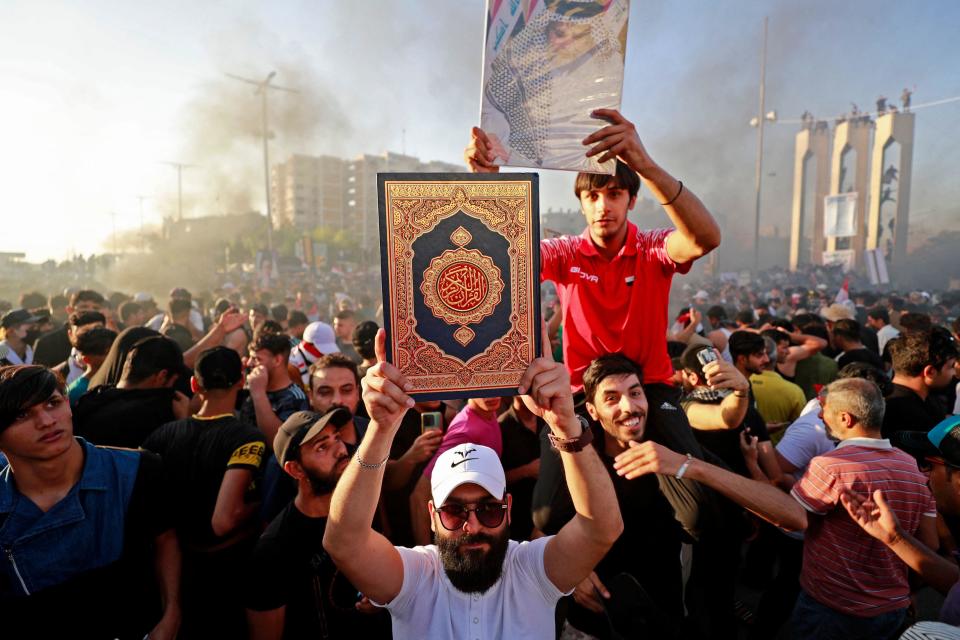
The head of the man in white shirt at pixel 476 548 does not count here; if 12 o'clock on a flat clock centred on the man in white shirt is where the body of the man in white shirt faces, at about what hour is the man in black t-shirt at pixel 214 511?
The man in black t-shirt is roughly at 4 o'clock from the man in white shirt.

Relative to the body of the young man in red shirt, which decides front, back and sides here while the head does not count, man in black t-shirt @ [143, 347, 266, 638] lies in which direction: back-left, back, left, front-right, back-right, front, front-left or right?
right

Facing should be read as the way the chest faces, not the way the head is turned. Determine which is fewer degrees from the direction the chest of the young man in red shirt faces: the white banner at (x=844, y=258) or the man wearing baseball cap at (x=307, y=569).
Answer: the man wearing baseball cap

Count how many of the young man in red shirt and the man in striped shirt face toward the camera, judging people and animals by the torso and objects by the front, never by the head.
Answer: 1

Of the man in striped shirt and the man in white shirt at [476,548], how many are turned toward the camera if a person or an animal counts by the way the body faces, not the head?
1

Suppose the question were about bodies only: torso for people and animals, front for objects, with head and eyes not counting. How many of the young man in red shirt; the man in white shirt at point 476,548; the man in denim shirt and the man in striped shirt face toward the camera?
3

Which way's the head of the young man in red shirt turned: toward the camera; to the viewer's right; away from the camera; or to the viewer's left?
toward the camera

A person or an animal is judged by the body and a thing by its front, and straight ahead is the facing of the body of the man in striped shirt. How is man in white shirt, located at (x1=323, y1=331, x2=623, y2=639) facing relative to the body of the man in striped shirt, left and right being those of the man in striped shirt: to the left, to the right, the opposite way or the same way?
the opposite way

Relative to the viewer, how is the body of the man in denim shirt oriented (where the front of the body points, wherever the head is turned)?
toward the camera

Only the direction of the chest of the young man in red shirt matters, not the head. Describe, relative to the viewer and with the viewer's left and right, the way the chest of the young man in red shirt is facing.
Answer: facing the viewer

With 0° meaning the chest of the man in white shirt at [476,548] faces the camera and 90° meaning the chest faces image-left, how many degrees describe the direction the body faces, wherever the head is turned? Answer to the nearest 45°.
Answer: approximately 0°

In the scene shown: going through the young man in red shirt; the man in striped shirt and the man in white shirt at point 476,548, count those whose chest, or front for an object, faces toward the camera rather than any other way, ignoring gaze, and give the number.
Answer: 2

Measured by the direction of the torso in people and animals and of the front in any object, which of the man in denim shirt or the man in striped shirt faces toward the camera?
the man in denim shirt

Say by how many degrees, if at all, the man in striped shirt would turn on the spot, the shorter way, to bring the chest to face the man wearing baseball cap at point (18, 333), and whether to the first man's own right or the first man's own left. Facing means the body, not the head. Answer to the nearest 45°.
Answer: approximately 45° to the first man's own left

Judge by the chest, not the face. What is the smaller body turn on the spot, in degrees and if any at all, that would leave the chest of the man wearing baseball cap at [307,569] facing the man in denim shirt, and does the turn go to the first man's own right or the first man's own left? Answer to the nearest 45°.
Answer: approximately 135° to the first man's own right

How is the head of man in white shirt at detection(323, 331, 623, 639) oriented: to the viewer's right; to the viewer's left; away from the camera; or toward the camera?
toward the camera

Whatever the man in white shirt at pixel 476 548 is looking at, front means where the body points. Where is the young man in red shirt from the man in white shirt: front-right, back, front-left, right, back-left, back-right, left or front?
back-left

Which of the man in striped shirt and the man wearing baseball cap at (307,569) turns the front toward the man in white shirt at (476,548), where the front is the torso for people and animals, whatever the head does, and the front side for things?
the man wearing baseball cap

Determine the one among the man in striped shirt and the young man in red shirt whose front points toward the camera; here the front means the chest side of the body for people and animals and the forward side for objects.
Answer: the young man in red shirt
